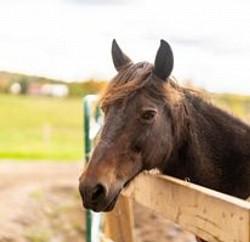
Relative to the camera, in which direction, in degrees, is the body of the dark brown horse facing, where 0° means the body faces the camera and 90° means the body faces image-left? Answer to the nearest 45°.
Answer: approximately 45°
